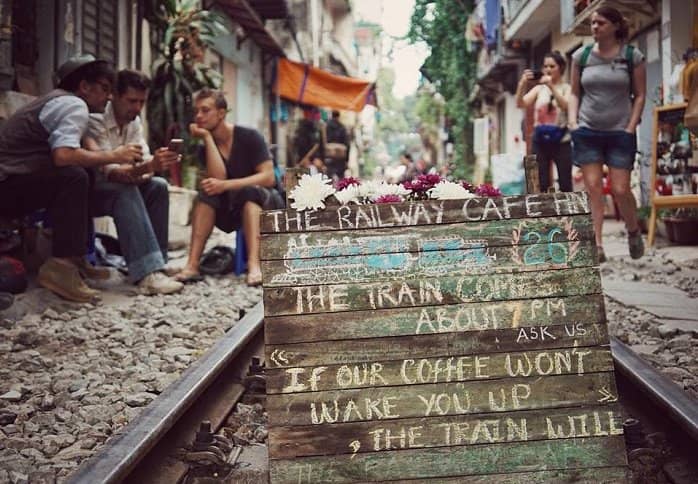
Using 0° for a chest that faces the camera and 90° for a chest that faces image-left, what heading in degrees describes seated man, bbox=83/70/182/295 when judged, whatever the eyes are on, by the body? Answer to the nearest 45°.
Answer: approximately 315°

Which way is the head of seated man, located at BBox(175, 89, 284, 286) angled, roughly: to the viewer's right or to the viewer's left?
to the viewer's left

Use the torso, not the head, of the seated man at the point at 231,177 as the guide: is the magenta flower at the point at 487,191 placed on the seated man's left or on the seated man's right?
on the seated man's left

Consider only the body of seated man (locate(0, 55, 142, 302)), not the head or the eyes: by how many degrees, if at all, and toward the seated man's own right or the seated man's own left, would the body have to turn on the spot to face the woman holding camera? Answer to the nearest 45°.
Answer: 0° — they already face them

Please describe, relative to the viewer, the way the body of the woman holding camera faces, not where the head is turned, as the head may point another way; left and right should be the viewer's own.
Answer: facing the viewer and to the left of the viewer

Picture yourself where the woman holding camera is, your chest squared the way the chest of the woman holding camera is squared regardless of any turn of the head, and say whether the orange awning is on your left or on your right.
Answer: on your right

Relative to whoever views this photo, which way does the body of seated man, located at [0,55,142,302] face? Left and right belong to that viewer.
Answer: facing to the right of the viewer

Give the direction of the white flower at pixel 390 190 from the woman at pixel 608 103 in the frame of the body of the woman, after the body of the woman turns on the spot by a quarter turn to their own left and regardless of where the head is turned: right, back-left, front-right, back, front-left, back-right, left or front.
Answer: right

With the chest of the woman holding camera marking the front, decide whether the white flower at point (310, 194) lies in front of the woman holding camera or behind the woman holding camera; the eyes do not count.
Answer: in front

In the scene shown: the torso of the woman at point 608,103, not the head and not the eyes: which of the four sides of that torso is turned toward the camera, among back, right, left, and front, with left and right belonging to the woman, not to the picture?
front

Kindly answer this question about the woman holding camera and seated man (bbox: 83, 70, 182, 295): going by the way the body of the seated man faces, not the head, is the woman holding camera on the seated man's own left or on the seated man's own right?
on the seated man's own left

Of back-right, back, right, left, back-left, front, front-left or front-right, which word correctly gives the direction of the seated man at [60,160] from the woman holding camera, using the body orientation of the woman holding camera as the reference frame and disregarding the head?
front

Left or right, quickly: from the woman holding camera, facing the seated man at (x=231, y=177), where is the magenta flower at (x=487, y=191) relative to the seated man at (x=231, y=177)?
left

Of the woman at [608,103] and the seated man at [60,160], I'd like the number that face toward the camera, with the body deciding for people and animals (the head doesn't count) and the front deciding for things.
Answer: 1

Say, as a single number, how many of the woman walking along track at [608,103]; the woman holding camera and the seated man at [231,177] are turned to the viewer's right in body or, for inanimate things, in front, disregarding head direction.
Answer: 0

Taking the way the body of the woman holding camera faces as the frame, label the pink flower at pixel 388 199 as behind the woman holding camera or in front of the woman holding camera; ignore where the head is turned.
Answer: in front
